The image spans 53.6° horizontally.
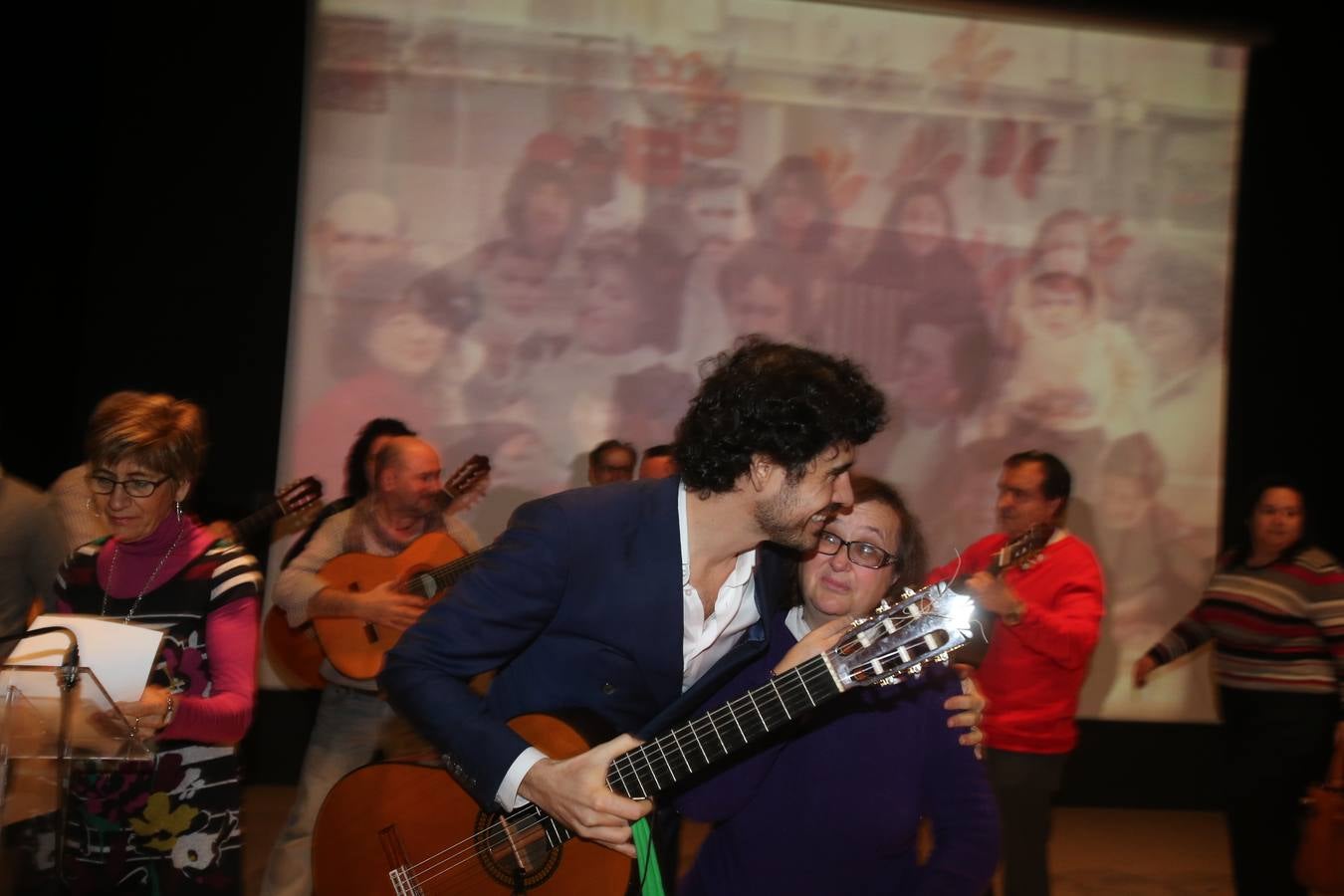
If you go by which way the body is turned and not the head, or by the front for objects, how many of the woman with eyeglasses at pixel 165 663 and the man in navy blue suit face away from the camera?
0

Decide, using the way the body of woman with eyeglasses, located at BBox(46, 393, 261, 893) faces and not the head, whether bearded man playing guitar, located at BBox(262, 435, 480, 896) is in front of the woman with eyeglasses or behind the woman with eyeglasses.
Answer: behind

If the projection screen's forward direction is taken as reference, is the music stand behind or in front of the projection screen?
in front

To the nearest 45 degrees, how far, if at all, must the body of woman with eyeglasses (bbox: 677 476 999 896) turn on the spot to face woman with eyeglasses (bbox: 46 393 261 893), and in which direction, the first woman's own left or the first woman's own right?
approximately 45° to the first woman's own right

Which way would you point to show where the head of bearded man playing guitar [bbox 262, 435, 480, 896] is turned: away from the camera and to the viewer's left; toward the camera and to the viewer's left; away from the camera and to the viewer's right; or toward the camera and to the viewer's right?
toward the camera and to the viewer's right

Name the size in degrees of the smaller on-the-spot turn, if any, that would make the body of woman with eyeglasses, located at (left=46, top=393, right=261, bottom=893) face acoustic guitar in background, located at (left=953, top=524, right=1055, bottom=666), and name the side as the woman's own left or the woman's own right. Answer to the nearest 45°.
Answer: approximately 135° to the woman's own left

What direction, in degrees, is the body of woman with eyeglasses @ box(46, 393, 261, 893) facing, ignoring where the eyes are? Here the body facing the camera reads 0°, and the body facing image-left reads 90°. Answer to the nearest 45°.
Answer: approximately 45°

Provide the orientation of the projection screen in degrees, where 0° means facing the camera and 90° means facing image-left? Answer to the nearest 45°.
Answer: approximately 0°

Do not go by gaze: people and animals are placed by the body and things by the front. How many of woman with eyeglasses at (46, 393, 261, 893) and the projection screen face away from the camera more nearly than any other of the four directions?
0

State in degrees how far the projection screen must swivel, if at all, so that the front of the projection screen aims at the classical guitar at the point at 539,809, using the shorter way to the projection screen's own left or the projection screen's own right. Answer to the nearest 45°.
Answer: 0° — it already faces it

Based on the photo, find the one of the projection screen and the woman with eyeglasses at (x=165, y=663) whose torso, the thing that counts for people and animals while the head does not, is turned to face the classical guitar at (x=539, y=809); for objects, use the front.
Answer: the projection screen
